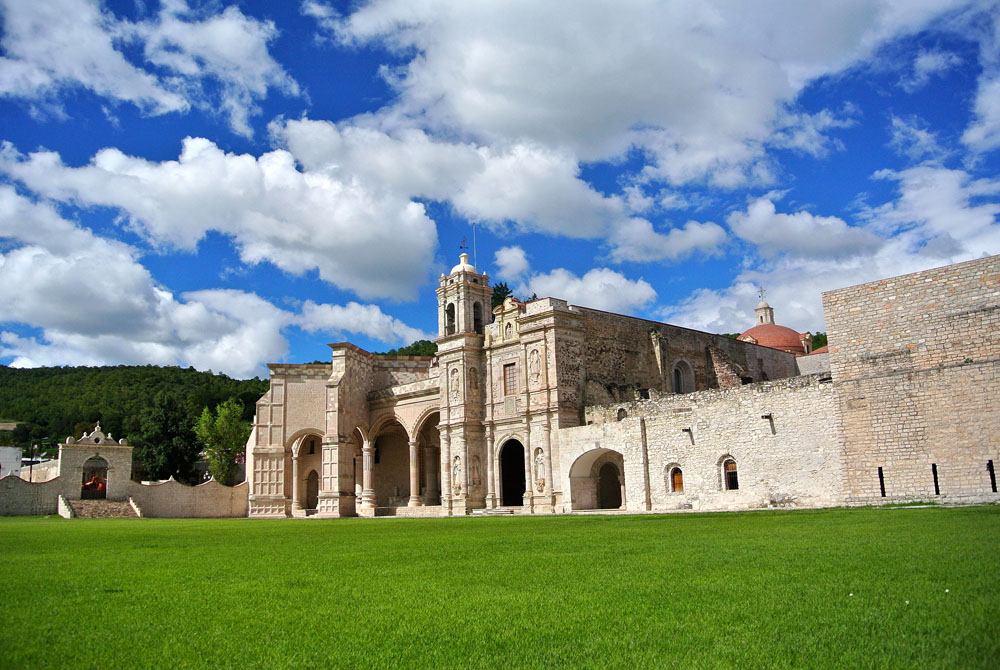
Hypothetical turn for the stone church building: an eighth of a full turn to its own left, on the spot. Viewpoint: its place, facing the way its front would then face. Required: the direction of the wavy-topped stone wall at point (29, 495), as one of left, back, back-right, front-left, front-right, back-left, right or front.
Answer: right

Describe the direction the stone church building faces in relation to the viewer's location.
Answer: facing the viewer and to the left of the viewer

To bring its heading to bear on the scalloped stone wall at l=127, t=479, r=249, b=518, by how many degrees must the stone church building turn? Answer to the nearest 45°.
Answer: approximately 45° to its right

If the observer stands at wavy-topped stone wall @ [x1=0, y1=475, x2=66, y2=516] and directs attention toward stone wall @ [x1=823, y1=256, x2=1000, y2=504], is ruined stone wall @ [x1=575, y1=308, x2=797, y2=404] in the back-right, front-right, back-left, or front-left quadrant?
front-left

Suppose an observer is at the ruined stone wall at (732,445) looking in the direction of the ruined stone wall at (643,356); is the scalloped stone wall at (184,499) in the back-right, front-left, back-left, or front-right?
front-left
